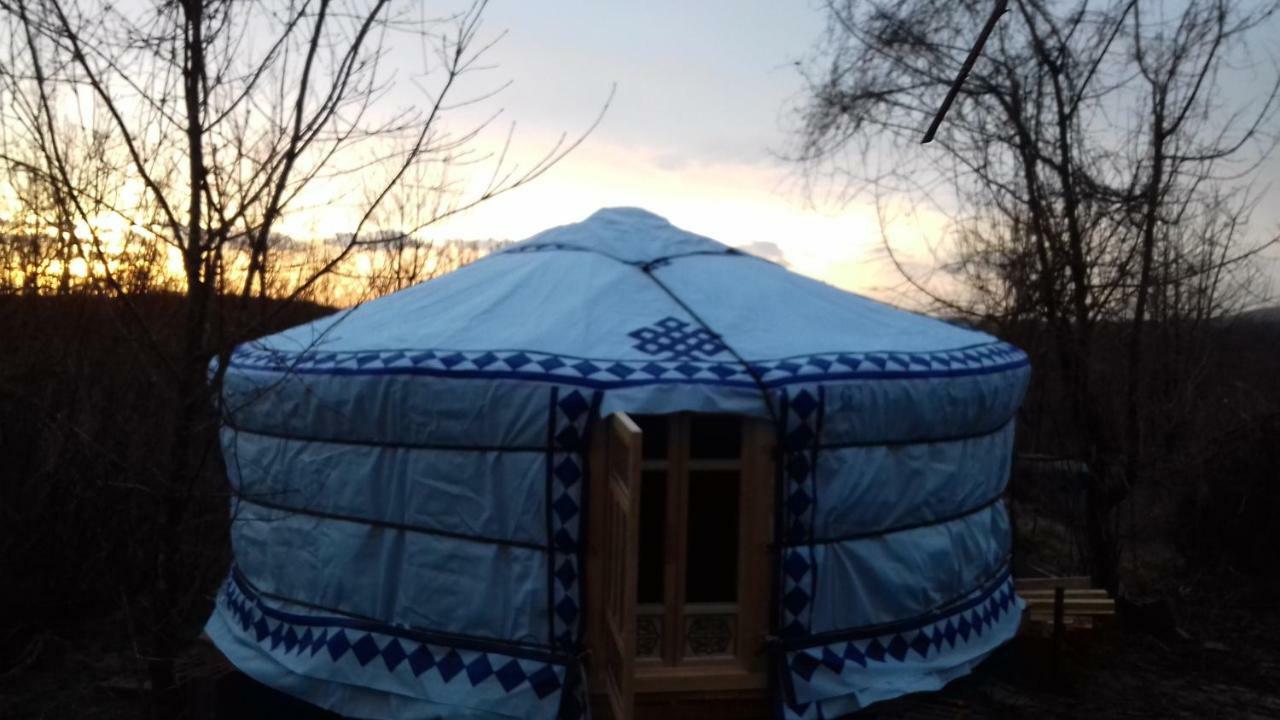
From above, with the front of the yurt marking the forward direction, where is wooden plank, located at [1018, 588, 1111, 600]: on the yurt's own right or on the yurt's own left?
on the yurt's own left

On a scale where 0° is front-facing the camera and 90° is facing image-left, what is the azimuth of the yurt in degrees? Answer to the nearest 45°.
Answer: approximately 0°

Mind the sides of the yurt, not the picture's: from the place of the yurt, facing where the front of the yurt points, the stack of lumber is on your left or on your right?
on your left

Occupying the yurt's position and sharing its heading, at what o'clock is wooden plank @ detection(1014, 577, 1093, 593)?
The wooden plank is roughly at 8 o'clock from the yurt.
